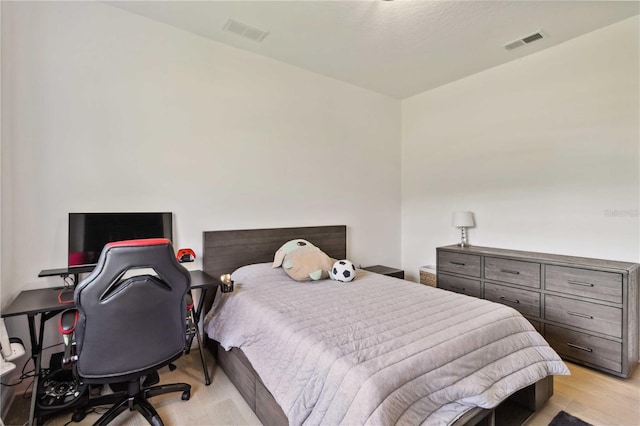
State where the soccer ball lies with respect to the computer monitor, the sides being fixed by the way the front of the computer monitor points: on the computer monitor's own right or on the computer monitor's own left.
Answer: on the computer monitor's own left

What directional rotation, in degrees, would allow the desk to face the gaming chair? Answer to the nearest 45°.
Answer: approximately 45° to its left

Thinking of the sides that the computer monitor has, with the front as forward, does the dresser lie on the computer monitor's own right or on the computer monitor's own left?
on the computer monitor's own left

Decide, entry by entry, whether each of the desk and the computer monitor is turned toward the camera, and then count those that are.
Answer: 2

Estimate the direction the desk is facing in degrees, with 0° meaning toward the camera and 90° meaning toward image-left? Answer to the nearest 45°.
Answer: approximately 0°
